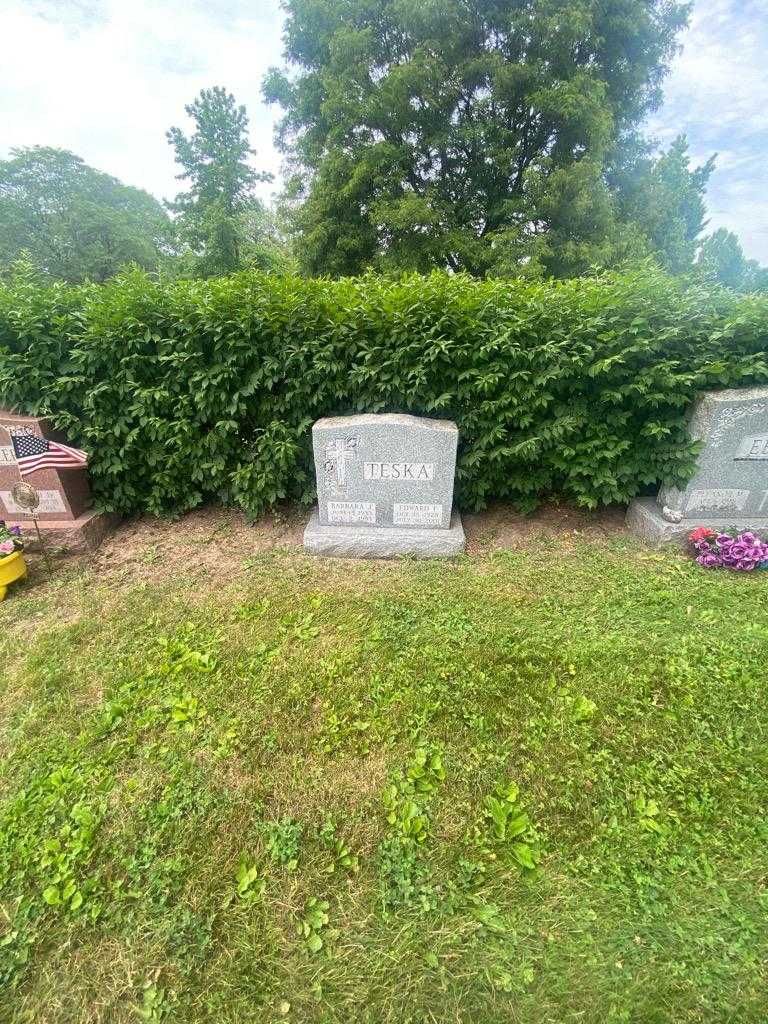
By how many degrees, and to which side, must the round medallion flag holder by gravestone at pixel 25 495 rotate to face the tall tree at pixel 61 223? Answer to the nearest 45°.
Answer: approximately 180°

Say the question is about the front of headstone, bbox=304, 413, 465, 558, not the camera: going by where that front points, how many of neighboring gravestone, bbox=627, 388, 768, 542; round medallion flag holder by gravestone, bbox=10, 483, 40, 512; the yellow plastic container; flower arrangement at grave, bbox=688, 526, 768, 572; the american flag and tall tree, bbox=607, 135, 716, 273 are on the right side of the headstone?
3

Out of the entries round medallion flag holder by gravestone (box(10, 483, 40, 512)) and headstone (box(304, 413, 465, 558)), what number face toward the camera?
2

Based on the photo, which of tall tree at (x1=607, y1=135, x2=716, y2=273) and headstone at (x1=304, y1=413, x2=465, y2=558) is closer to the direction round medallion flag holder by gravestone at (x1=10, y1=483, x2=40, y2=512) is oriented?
the headstone

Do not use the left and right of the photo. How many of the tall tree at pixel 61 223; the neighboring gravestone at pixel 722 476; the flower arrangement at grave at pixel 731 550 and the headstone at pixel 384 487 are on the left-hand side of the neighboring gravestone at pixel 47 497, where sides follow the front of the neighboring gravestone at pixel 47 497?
3

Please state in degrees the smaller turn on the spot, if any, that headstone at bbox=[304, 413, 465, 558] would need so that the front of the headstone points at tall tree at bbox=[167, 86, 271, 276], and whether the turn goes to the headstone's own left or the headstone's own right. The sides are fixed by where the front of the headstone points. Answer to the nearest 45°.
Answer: approximately 180°

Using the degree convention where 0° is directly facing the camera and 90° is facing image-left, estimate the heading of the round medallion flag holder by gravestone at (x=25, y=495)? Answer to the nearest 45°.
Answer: approximately 0°

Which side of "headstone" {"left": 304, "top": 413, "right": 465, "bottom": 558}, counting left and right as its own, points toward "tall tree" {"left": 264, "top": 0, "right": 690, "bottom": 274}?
back

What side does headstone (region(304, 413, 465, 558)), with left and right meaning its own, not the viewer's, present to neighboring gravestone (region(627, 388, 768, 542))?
left

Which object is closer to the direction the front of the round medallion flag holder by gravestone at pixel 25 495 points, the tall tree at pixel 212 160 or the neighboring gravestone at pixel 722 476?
the neighboring gravestone

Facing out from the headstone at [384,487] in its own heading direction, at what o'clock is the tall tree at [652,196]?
The tall tree is roughly at 7 o'clock from the headstone.
